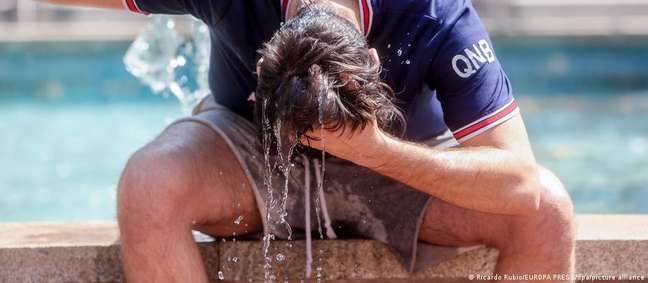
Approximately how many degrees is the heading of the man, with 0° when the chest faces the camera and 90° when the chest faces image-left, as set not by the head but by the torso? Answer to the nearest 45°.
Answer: approximately 0°

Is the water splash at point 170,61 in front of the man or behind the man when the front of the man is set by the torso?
behind
